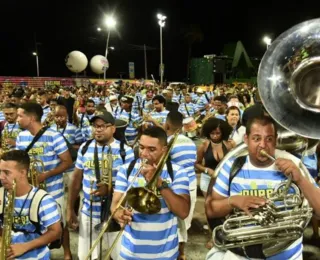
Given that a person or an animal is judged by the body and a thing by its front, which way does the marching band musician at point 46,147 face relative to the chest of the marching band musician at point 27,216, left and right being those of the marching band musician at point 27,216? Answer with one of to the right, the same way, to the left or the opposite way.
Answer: the same way

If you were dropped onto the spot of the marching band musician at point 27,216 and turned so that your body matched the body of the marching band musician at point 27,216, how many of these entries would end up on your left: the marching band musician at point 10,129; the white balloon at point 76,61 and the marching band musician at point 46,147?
0

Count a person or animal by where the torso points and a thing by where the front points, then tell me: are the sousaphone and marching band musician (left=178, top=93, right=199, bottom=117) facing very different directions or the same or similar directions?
same or similar directions

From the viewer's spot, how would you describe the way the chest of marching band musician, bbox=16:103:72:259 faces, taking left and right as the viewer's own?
facing the viewer and to the left of the viewer

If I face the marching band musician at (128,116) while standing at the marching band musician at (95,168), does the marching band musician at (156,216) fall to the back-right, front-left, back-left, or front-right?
back-right

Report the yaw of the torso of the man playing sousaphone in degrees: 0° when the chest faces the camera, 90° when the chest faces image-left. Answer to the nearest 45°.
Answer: approximately 0°

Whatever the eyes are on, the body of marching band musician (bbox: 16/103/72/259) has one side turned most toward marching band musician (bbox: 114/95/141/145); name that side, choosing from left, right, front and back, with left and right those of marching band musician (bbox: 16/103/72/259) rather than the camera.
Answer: back

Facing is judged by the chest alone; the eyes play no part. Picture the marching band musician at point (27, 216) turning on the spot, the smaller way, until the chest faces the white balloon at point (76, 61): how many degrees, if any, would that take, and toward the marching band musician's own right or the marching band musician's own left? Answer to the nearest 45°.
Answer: approximately 135° to the marching band musician's own right

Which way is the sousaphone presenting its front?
toward the camera

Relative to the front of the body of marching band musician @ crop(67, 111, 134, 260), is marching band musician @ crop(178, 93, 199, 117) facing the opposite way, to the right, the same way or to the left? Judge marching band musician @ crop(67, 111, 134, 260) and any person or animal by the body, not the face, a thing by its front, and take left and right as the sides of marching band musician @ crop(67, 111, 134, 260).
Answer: the same way

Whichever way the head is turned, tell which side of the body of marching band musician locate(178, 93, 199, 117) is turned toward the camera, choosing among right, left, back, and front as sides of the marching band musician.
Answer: front

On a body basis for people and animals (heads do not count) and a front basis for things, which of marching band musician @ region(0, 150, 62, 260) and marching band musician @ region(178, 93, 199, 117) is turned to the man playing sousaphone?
marching band musician @ region(178, 93, 199, 117)

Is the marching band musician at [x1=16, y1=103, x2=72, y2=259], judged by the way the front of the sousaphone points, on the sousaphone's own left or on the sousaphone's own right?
on the sousaphone's own right

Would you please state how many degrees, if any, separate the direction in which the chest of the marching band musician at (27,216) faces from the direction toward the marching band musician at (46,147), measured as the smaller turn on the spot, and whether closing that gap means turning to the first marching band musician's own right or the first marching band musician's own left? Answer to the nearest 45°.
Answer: approximately 135° to the first marching band musician's own right

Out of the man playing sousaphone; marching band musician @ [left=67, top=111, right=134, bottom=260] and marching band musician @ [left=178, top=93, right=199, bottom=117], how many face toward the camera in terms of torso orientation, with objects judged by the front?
3
